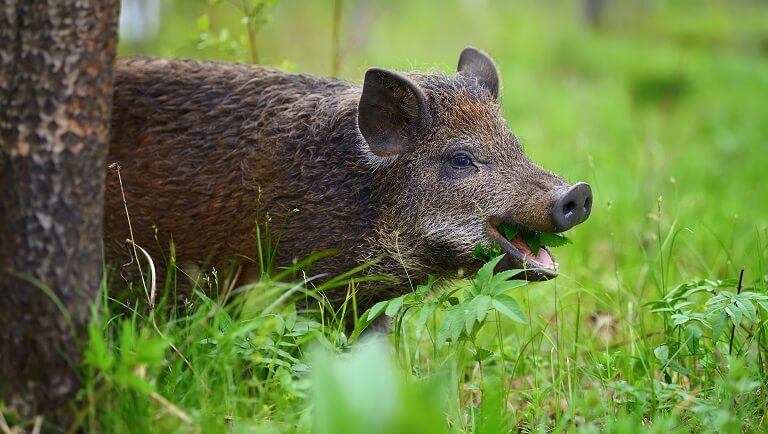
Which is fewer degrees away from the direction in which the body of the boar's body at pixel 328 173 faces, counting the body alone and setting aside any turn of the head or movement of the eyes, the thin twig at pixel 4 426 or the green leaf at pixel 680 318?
the green leaf

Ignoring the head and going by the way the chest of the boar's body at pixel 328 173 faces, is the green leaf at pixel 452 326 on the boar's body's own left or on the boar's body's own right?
on the boar's body's own right

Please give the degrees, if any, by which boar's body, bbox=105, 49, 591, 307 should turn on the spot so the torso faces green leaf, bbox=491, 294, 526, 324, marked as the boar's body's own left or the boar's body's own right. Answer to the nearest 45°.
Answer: approximately 45° to the boar's body's own right

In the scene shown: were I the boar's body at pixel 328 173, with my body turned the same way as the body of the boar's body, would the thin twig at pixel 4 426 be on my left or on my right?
on my right

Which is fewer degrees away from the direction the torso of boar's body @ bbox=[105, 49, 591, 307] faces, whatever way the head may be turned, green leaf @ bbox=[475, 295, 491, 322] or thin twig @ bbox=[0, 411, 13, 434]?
the green leaf

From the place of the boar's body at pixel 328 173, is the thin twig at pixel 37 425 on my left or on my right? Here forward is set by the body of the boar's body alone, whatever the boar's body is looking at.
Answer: on my right

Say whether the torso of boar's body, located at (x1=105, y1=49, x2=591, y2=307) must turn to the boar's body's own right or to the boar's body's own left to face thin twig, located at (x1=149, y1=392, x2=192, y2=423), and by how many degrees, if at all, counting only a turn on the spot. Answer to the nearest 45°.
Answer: approximately 90° to the boar's body's own right

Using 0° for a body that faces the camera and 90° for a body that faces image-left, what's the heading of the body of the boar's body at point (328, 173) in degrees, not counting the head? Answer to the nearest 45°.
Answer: approximately 270°

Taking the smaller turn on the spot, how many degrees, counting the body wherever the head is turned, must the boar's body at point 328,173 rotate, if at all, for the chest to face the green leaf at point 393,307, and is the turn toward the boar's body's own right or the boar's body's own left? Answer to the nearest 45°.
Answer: approximately 90° to the boar's body's own right

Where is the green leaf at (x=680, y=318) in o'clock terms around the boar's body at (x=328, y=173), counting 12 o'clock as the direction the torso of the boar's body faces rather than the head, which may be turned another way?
The green leaf is roughly at 1 o'clock from the boar's body.

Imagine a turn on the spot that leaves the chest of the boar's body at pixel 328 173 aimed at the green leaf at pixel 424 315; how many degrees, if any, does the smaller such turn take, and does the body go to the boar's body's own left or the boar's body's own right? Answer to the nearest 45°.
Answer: approximately 90° to the boar's body's own right

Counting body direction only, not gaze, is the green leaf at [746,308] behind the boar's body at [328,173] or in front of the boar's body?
in front

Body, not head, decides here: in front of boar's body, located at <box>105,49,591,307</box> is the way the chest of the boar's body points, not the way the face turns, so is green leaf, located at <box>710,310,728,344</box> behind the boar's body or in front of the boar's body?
in front

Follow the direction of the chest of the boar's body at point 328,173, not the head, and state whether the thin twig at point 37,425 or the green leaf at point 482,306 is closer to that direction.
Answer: the green leaf

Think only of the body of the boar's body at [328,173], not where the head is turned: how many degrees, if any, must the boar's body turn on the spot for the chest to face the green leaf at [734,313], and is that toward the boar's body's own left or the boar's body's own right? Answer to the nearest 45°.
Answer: approximately 45° to the boar's body's own right

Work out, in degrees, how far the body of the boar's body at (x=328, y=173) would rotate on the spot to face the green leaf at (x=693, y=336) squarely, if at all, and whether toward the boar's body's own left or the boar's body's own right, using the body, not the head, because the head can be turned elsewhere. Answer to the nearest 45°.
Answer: approximately 45° to the boar's body's own right
